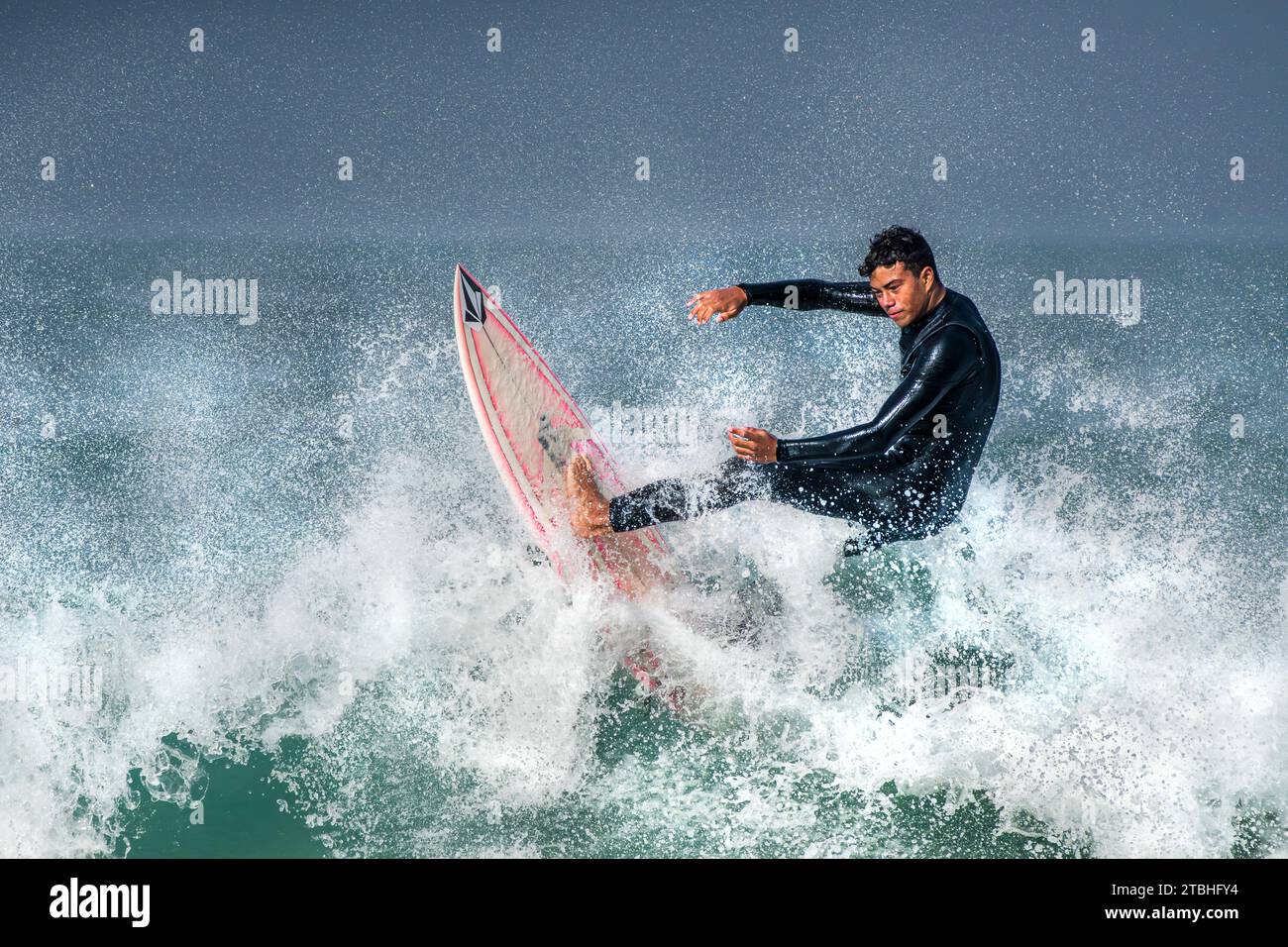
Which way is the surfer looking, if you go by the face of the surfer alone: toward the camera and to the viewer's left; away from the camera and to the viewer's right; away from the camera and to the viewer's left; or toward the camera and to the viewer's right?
toward the camera and to the viewer's left

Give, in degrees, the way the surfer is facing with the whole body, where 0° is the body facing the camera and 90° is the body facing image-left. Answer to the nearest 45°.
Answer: approximately 90°
